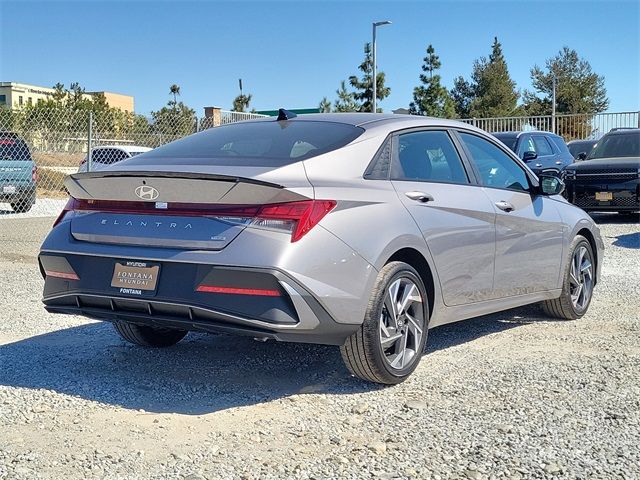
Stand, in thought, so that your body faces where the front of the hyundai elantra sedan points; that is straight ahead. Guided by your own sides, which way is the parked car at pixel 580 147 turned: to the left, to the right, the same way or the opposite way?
the opposite way

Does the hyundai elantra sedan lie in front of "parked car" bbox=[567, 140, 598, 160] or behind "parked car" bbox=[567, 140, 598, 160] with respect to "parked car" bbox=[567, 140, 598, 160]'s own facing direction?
in front

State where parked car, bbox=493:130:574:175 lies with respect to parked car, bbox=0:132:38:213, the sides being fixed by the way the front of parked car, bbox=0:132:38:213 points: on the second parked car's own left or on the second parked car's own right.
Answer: on the second parked car's own right

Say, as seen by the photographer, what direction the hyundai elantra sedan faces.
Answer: facing away from the viewer and to the right of the viewer

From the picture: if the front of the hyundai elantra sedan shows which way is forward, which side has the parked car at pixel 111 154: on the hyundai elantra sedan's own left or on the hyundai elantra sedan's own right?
on the hyundai elantra sedan's own left

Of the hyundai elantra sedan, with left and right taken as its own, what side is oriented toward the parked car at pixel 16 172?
left

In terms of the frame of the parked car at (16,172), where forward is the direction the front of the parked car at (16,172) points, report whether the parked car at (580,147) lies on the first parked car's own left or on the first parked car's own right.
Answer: on the first parked car's own right

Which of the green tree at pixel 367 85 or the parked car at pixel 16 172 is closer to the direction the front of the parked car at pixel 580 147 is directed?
the parked car

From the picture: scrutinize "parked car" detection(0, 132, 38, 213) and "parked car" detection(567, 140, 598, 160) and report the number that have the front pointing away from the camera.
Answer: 1

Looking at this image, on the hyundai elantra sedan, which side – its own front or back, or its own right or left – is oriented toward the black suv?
front

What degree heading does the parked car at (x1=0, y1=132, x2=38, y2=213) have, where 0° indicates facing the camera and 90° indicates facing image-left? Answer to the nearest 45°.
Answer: approximately 180°

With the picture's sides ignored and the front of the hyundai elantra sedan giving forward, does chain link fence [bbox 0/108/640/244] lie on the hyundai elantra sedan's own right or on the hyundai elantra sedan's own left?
on the hyundai elantra sedan's own left

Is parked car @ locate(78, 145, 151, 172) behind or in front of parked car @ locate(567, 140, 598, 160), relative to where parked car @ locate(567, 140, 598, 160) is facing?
in front
